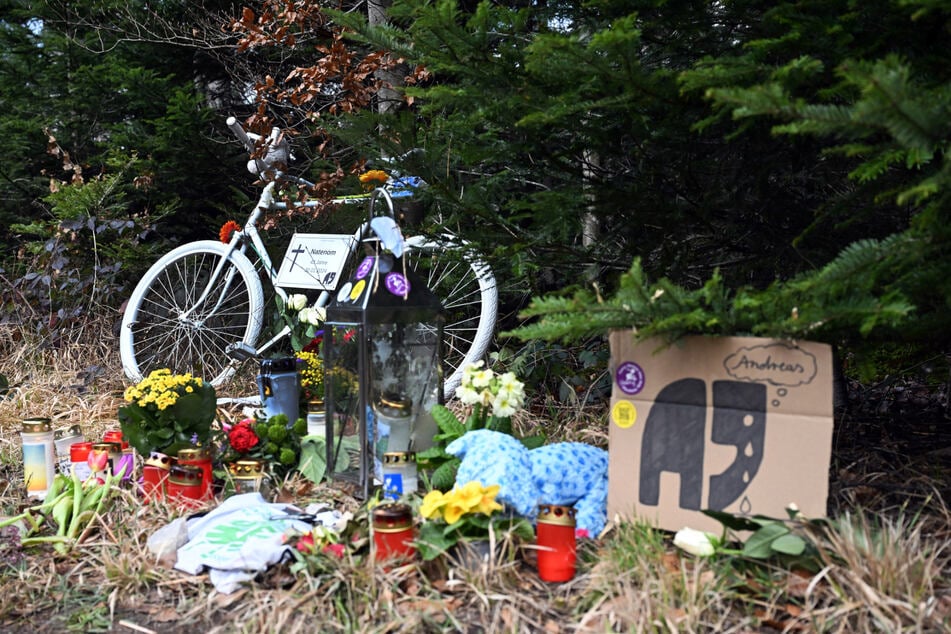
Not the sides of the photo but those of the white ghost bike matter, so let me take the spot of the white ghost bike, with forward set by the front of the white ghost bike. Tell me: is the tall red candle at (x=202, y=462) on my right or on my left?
on my left

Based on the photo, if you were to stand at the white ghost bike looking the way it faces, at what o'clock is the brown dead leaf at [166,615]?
The brown dead leaf is roughly at 9 o'clock from the white ghost bike.

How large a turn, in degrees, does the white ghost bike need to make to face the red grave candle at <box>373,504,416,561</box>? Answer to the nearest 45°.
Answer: approximately 90° to its left

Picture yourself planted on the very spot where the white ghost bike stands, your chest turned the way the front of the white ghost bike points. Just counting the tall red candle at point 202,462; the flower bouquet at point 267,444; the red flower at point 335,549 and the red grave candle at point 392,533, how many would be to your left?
4

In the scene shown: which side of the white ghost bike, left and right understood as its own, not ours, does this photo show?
left

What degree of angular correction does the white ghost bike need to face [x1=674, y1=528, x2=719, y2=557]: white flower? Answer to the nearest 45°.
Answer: approximately 135° to its left

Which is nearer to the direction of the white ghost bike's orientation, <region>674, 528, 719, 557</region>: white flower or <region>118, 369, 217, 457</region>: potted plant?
the potted plant

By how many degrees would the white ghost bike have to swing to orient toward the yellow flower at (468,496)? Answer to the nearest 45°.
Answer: approximately 90° to its left

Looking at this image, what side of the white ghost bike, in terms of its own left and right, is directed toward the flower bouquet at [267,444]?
left

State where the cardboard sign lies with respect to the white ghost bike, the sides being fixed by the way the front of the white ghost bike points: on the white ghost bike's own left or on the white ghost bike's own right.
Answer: on the white ghost bike's own left

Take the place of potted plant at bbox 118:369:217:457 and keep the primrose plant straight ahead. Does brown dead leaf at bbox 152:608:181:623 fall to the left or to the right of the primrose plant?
right

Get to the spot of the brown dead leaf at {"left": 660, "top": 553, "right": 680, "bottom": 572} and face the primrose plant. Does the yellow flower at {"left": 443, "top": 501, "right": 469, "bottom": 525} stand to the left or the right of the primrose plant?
left

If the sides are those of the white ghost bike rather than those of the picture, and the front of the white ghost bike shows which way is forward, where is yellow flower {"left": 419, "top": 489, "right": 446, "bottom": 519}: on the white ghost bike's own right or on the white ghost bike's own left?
on the white ghost bike's own left

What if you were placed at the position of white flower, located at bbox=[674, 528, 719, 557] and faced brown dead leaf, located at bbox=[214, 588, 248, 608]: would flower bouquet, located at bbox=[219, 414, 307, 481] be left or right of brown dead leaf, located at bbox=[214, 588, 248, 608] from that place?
right

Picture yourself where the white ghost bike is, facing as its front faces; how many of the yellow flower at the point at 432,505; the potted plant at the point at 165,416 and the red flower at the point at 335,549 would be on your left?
3

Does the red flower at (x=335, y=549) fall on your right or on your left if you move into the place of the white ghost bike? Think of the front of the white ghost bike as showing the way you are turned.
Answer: on your left

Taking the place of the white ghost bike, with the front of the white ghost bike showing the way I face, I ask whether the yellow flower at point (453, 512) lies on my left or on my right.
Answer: on my left
